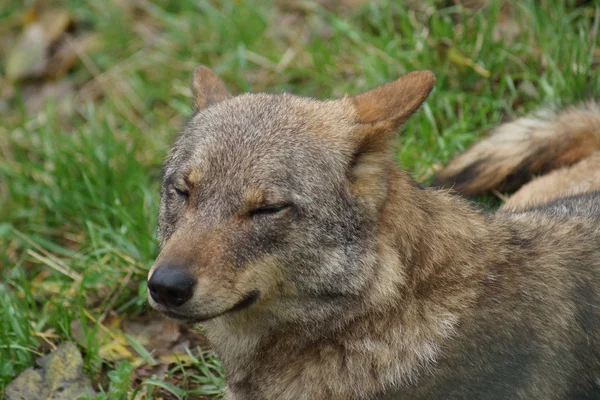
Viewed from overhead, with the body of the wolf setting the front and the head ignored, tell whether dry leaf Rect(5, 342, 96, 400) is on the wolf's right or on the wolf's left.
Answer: on the wolf's right

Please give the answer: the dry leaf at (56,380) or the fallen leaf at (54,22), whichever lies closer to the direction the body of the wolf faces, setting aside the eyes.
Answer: the dry leaf

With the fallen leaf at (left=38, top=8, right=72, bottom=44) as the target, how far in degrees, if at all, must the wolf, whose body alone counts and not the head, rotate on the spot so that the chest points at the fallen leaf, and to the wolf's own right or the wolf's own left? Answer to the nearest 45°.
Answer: approximately 90° to the wolf's own right

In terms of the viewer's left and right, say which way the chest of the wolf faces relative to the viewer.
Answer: facing the viewer and to the left of the viewer

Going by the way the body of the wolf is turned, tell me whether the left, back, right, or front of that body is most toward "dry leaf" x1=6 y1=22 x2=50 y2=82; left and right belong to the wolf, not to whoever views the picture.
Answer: right
